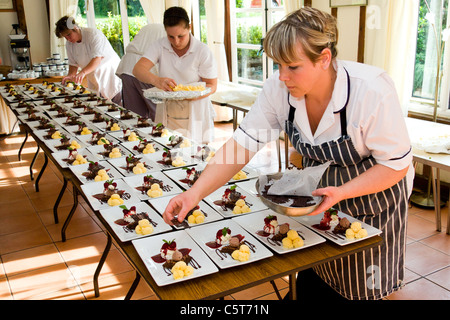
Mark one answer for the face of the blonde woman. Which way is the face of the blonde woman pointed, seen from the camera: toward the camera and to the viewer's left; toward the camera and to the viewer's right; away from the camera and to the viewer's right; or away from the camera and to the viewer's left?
toward the camera and to the viewer's left

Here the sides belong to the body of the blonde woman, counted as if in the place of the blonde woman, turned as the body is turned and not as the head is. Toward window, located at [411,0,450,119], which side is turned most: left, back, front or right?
back

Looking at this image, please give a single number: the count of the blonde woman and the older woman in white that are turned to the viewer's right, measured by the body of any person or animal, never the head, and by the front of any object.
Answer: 0

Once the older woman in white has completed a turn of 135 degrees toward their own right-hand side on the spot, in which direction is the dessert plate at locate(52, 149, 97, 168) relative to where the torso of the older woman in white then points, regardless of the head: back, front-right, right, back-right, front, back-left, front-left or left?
back

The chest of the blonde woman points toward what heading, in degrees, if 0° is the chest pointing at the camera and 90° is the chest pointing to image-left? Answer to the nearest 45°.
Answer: approximately 45°
